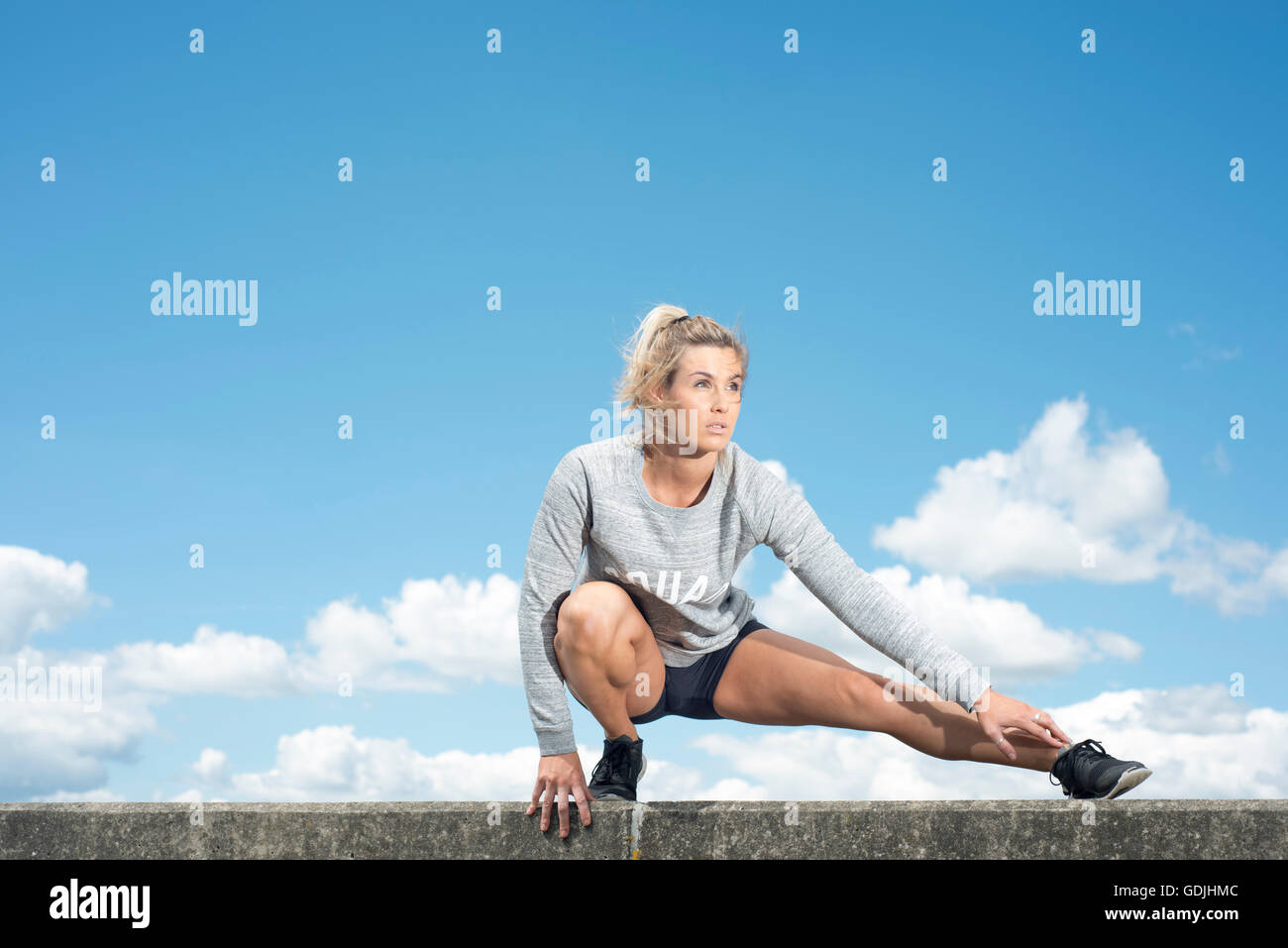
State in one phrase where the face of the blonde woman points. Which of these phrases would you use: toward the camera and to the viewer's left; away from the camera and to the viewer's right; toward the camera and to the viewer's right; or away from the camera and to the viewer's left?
toward the camera and to the viewer's right

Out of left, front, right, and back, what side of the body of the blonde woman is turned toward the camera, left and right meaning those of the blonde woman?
front
